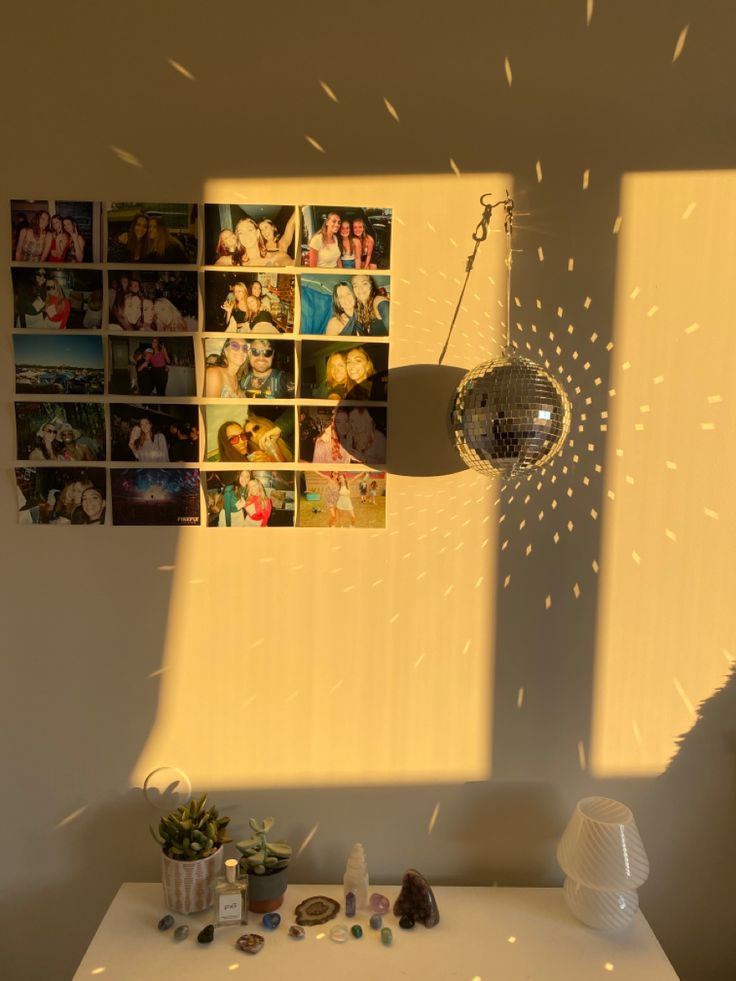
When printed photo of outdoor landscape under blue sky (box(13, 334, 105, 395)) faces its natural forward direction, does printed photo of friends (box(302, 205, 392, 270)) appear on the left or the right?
on its left

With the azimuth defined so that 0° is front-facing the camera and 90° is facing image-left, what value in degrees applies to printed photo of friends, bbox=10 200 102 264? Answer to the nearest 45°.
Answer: approximately 0°
